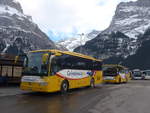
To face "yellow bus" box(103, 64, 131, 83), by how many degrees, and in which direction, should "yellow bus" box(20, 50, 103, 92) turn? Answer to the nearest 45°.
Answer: approximately 180°

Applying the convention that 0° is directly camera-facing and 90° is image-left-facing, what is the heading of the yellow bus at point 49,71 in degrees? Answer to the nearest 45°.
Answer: approximately 45°
